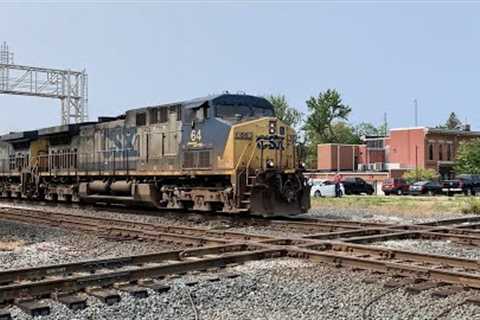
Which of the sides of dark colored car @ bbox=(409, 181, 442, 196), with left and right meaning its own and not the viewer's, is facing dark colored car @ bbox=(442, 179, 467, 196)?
back

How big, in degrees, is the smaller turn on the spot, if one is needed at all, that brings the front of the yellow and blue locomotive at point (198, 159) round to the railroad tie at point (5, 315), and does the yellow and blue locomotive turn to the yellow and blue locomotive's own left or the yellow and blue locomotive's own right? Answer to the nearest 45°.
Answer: approximately 45° to the yellow and blue locomotive's own right

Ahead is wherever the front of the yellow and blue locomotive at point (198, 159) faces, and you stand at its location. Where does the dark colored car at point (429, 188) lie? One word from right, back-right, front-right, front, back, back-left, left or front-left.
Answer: left

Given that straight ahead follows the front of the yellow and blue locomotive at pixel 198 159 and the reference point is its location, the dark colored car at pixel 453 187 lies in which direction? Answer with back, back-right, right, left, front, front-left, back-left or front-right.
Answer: left

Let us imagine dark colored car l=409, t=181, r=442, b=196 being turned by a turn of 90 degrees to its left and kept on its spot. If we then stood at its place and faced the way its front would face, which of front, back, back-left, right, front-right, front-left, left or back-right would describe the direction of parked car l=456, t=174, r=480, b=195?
left

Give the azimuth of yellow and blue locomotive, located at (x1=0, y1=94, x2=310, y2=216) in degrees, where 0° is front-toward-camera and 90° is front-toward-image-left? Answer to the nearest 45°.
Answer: approximately 315°

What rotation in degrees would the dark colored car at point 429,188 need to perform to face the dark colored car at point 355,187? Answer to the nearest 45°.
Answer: approximately 45° to its right

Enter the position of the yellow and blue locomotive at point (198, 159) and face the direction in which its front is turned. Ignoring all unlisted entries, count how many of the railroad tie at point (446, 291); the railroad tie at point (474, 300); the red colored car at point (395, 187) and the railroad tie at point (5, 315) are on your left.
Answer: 1

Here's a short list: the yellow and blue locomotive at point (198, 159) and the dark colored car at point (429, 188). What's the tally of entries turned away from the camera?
0

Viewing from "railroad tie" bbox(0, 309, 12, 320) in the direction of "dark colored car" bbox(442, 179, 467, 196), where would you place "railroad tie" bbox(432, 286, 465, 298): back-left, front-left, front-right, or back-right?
front-right

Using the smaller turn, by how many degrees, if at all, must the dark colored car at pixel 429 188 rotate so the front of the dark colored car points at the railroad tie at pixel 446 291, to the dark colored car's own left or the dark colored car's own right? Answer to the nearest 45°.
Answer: approximately 45° to the dark colored car's own left

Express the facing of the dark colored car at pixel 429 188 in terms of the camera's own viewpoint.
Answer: facing the viewer and to the left of the viewer
